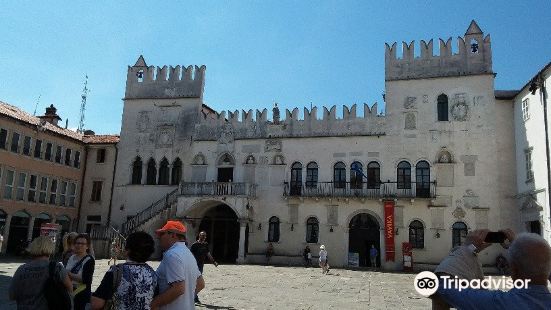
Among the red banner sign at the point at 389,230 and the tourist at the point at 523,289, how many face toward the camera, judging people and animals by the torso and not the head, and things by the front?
1

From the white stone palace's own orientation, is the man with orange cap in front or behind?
in front

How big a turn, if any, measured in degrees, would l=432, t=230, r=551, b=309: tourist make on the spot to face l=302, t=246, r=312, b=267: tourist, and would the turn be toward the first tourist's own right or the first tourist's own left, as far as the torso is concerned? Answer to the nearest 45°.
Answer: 0° — they already face them

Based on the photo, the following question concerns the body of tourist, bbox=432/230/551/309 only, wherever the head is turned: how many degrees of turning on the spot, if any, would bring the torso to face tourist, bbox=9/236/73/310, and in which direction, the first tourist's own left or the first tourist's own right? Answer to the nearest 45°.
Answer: approximately 45° to the first tourist's own left

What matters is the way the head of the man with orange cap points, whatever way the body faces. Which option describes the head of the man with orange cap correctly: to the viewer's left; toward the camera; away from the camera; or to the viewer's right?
to the viewer's left

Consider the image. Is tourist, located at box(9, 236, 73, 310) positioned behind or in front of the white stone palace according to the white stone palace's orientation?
in front

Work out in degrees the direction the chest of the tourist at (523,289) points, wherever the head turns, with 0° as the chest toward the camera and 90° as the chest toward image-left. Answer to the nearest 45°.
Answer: approximately 135°

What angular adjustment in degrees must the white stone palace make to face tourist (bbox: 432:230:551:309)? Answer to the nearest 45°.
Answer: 0° — it already faces them

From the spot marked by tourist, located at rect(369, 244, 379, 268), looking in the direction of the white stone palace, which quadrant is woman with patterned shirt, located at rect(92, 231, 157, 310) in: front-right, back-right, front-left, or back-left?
back-left

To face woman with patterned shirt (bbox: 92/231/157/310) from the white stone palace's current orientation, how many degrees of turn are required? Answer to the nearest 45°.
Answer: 0° — it already faces them

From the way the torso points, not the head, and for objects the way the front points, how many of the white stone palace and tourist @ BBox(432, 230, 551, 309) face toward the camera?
1

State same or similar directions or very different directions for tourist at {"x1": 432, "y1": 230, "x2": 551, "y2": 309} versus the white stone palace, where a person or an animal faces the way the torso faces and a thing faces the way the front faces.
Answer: very different directions
